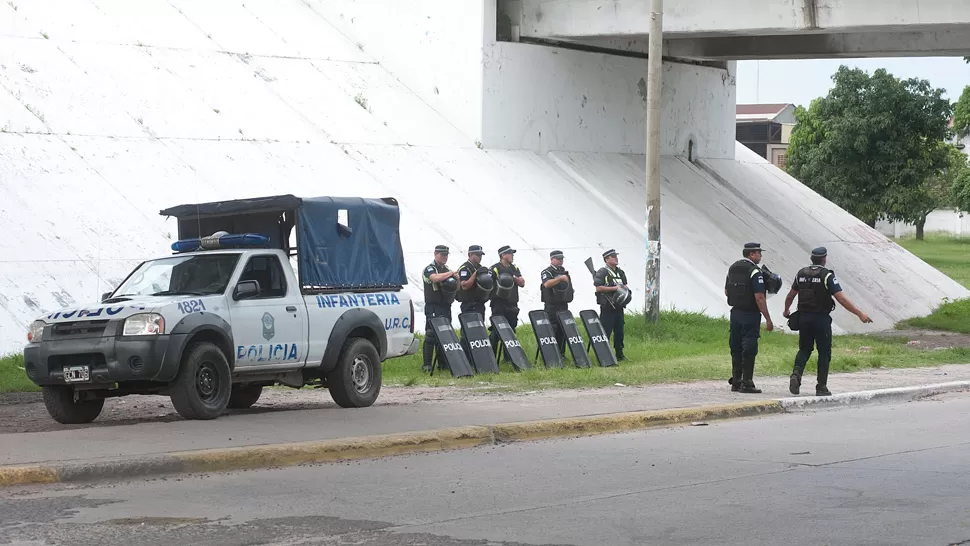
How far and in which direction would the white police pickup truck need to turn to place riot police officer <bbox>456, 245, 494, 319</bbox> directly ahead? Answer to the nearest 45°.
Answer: approximately 180°

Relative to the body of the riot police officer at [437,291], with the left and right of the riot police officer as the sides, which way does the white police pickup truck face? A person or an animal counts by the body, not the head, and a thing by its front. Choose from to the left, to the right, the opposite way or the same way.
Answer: to the right

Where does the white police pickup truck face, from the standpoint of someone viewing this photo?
facing the viewer and to the left of the viewer

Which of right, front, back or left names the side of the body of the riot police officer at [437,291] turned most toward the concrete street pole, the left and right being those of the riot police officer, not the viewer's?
left

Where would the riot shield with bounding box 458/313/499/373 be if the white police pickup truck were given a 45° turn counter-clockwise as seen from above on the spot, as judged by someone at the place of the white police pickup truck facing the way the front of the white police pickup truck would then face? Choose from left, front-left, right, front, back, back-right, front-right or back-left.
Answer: back-left

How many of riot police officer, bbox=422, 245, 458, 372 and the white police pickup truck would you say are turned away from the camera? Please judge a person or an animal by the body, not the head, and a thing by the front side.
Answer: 0

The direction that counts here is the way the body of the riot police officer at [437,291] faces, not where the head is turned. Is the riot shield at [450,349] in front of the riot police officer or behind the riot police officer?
in front

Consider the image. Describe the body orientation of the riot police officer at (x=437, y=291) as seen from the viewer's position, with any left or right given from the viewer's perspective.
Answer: facing the viewer and to the right of the viewer

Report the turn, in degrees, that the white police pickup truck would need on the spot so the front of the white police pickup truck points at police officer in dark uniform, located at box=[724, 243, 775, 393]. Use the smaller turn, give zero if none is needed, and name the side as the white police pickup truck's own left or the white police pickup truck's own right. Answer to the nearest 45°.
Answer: approximately 135° to the white police pickup truck's own left

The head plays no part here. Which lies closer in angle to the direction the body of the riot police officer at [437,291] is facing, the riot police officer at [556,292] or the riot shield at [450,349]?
the riot shield

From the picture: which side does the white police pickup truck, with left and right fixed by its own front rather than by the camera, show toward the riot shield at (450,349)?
back

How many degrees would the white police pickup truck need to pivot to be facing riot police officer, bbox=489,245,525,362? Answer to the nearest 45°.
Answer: approximately 180°
